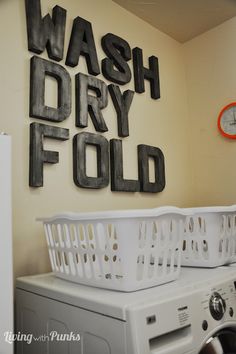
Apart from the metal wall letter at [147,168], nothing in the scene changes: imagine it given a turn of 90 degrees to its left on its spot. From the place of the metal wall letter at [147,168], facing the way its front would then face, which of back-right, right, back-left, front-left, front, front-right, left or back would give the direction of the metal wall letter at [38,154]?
back

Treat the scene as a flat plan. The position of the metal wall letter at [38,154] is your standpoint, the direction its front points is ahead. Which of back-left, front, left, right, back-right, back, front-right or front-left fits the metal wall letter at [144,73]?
left

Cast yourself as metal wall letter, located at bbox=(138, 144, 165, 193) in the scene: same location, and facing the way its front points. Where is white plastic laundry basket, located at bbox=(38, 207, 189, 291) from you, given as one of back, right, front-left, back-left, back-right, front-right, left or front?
front-right

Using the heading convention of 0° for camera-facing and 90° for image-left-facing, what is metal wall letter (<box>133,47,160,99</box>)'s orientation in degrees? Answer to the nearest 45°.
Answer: approximately 315°

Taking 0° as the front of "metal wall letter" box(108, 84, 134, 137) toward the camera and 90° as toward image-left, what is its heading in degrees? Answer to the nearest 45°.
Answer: approximately 315°

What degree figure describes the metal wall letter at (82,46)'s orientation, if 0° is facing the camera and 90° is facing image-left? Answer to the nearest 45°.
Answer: approximately 315°

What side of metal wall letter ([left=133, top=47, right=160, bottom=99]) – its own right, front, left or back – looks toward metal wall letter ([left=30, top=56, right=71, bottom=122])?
right

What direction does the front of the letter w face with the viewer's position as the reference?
facing the viewer and to the right of the viewer
